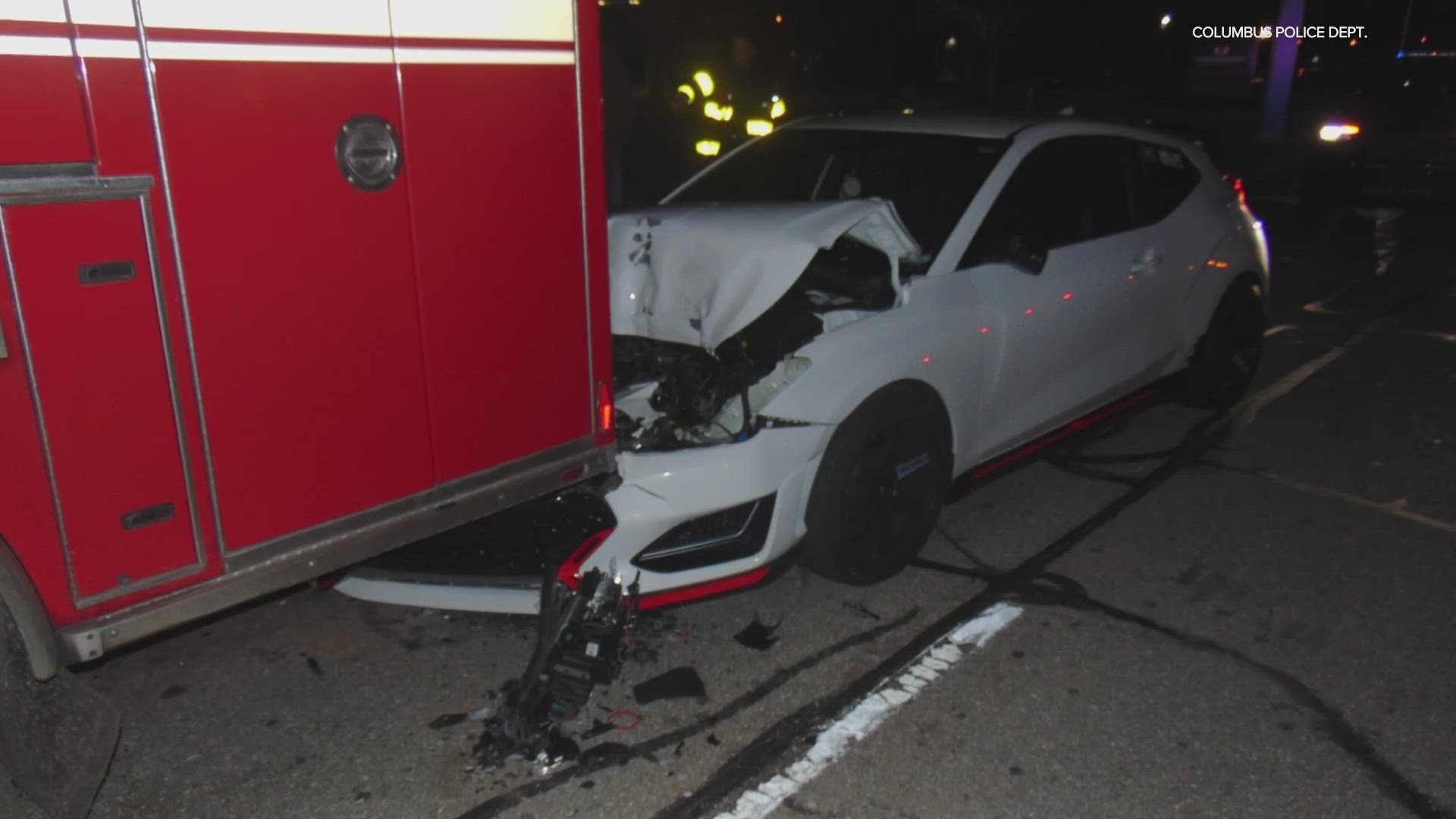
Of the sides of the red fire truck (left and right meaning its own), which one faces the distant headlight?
back

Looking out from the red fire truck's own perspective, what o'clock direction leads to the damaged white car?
The damaged white car is roughly at 7 o'clock from the red fire truck.

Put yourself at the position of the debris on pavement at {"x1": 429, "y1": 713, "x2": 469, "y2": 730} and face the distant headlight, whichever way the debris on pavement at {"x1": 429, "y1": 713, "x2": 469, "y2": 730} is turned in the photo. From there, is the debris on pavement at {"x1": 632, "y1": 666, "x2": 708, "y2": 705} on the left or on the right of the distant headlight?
right

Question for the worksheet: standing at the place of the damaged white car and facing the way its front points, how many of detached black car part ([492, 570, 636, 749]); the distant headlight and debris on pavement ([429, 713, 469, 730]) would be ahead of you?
2

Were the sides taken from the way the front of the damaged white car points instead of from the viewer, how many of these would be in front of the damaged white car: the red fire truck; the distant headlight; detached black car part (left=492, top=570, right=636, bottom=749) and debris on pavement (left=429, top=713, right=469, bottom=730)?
3

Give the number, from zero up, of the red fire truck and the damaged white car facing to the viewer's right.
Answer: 0

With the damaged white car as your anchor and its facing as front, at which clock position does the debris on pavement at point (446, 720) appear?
The debris on pavement is roughly at 12 o'clock from the damaged white car.

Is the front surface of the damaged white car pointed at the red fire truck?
yes

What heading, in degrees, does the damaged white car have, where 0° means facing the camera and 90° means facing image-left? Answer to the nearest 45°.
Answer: approximately 45°

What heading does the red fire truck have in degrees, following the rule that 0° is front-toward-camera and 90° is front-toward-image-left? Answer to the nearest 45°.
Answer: approximately 45°
